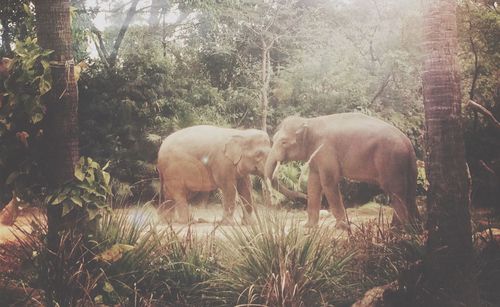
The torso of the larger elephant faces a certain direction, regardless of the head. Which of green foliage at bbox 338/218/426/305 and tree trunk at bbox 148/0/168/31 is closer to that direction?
the tree trunk

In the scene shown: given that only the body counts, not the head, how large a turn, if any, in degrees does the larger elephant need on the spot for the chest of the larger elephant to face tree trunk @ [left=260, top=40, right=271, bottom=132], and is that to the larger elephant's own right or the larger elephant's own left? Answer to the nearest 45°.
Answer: approximately 45° to the larger elephant's own right

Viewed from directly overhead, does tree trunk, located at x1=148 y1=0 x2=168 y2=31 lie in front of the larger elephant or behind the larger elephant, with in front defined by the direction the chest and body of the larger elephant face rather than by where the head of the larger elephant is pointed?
in front

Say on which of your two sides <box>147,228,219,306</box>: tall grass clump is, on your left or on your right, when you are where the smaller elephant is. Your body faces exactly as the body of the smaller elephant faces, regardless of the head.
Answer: on your right

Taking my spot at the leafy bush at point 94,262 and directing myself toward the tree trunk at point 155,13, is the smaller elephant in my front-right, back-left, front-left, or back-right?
front-right

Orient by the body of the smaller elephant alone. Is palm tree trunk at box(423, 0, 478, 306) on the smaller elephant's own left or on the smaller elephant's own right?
on the smaller elephant's own right

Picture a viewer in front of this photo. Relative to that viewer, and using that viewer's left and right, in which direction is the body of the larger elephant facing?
facing to the left of the viewer

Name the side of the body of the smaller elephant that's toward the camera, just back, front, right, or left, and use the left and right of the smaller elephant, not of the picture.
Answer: right

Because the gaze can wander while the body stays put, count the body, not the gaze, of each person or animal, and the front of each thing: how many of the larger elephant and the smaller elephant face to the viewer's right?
1

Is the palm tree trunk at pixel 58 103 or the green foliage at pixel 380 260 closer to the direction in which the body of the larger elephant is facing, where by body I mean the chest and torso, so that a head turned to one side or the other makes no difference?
the palm tree trunk

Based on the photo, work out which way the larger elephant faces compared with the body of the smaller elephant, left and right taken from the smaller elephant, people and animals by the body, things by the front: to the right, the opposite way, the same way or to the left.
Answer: the opposite way

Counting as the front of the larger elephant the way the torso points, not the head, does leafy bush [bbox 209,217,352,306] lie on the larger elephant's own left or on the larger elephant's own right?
on the larger elephant's own left
